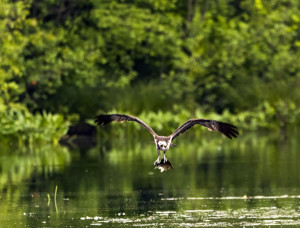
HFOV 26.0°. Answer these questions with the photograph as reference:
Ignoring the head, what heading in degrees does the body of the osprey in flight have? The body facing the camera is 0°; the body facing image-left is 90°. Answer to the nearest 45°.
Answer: approximately 0°

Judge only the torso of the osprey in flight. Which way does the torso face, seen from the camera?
toward the camera
